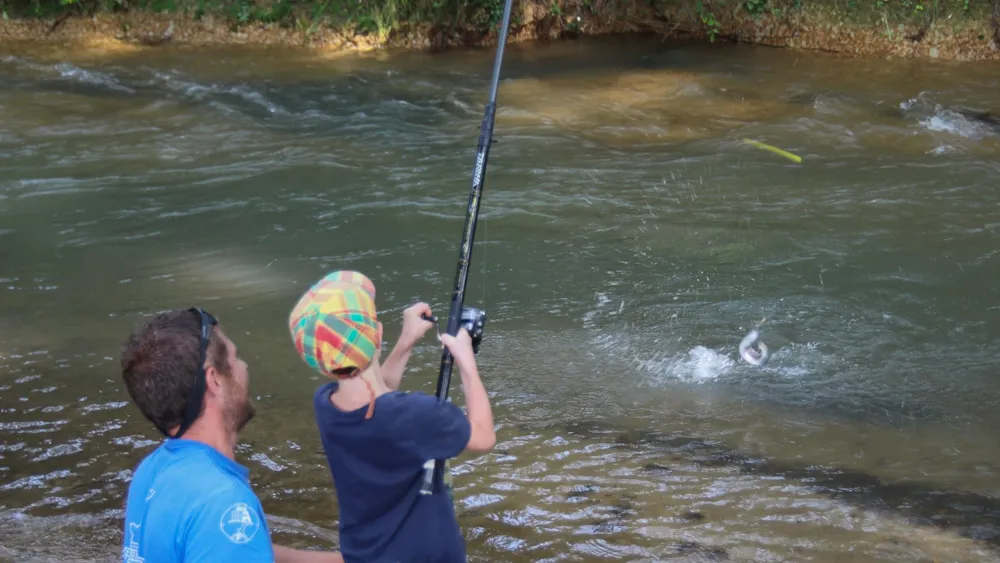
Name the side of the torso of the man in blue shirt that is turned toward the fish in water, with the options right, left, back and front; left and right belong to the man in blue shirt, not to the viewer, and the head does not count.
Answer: front

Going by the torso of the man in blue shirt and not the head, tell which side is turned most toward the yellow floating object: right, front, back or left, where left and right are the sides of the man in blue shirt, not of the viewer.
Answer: front

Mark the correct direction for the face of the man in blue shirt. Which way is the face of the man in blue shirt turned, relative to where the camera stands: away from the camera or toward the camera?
away from the camera

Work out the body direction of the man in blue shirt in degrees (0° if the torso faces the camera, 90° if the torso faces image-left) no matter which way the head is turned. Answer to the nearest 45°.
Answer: approximately 225°
